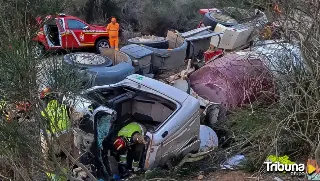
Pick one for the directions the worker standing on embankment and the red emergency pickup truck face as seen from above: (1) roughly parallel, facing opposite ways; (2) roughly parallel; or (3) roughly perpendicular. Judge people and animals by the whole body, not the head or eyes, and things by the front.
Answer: roughly perpendicular

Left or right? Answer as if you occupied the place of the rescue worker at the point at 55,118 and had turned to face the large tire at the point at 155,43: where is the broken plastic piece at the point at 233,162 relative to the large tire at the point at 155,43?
right

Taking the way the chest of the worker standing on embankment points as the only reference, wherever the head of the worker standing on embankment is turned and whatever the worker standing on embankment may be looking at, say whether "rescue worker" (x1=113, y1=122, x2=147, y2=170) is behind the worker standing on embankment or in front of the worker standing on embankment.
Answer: in front

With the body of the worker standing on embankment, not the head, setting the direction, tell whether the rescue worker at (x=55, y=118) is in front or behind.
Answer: in front

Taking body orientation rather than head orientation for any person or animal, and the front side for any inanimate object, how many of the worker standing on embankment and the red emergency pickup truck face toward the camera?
1

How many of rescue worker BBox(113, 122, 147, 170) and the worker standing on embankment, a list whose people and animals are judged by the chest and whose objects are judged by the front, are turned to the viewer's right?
0

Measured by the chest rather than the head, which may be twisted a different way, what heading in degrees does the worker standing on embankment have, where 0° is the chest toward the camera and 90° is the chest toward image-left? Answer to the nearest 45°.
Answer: approximately 0°

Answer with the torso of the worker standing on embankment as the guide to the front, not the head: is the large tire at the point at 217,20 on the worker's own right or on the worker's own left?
on the worker's own left
